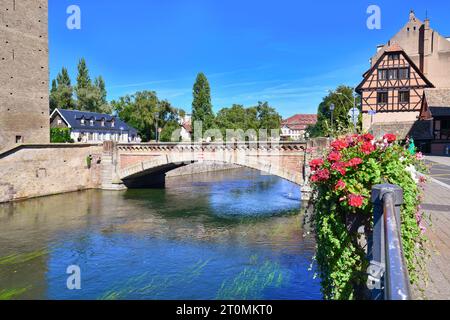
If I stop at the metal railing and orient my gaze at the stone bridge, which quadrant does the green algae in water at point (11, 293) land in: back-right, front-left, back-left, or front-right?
front-left

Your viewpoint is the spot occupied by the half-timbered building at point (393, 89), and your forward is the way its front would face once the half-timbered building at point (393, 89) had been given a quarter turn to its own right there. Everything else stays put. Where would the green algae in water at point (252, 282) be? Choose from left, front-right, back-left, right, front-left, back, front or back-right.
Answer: left

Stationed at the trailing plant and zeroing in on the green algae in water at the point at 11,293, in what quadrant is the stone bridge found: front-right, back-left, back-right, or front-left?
front-right

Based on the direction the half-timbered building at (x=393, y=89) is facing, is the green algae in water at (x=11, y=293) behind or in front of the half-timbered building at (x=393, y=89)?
in front

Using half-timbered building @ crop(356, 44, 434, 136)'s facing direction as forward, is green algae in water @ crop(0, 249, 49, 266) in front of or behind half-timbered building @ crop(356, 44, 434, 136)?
in front

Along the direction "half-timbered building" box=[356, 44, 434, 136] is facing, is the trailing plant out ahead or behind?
ahead

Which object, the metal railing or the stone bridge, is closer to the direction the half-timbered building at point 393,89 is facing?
the metal railing

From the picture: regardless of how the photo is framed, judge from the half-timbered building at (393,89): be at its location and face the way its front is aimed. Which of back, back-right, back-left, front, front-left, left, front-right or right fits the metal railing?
front

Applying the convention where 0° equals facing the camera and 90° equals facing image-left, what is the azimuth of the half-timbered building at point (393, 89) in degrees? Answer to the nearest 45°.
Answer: approximately 0°

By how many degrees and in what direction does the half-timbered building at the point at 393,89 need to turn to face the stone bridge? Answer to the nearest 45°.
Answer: approximately 45° to its right

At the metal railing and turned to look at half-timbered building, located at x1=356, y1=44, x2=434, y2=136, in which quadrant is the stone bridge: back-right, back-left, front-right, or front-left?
front-left
